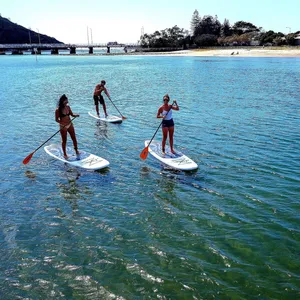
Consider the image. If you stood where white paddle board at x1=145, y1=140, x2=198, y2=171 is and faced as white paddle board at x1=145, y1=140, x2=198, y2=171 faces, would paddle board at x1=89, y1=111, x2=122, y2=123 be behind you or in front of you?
behind

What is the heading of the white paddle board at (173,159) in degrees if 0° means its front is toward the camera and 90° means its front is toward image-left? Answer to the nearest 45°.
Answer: approximately 315°

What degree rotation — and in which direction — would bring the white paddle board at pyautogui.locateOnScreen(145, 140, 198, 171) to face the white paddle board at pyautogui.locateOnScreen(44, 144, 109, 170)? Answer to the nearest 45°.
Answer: approximately 135° to its right
